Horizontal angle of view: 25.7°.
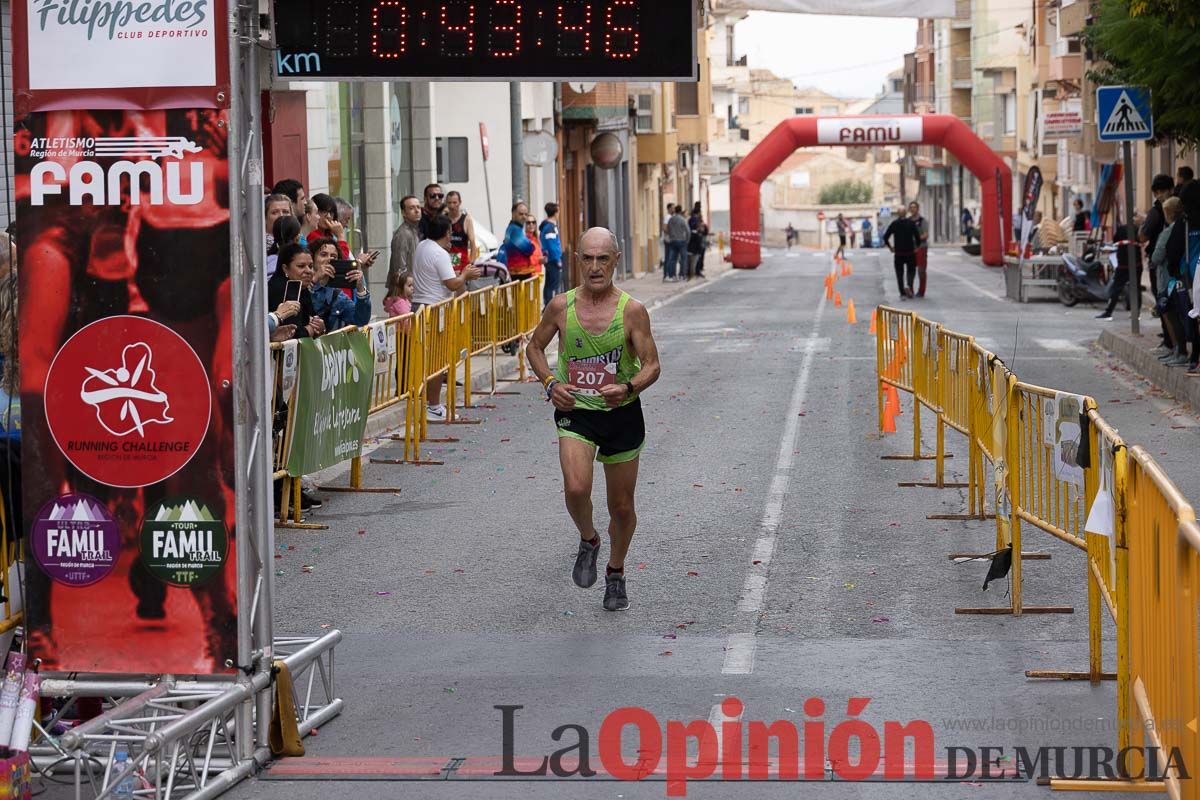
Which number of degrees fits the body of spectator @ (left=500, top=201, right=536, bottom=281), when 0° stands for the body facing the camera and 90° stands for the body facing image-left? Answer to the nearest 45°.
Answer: approximately 270°

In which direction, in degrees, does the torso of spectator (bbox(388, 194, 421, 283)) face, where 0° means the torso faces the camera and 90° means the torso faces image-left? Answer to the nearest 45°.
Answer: approximately 315°

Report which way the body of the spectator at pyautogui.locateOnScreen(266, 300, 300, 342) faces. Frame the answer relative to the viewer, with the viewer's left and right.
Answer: facing to the right of the viewer

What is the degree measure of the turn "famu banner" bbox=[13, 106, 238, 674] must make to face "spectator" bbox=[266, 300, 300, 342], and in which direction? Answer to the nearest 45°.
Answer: approximately 180°

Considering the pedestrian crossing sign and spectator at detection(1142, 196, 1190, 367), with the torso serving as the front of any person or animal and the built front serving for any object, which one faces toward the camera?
the pedestrian crossing sign

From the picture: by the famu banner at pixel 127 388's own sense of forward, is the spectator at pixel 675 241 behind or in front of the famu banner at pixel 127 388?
behind

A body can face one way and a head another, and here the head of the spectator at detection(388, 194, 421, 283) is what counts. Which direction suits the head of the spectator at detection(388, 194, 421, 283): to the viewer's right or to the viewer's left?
to the viewer's right

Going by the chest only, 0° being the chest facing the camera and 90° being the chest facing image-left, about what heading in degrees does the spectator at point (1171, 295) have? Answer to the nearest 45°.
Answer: approximately 90°

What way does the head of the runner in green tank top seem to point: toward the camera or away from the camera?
toward the camera

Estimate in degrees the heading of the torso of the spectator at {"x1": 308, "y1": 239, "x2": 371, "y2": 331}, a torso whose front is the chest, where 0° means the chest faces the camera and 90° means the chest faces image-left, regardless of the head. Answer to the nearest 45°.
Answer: approximately 315°

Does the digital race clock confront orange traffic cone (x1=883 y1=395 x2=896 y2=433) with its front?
no

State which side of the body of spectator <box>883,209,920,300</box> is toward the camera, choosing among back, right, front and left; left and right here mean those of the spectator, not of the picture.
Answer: back

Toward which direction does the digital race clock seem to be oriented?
toward the camera

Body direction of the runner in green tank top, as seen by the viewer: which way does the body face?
toward the camera
